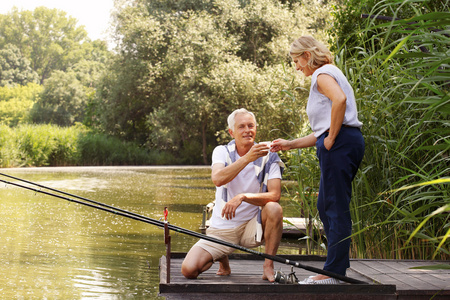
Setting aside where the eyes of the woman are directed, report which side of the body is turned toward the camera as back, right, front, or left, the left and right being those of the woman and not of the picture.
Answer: left

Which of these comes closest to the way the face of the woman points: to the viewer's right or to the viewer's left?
to the viewer's left

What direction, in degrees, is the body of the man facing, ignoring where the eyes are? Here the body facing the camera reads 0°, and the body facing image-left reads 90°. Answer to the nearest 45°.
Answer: approximately 0°

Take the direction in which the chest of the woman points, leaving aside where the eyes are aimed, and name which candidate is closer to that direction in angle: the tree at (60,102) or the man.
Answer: the man

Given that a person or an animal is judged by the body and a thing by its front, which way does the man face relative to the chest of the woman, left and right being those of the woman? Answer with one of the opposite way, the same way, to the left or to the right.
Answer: to the left

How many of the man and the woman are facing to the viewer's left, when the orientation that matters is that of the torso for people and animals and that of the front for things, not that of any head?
1

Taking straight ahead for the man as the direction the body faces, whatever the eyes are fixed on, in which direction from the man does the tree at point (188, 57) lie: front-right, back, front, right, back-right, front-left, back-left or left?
back
